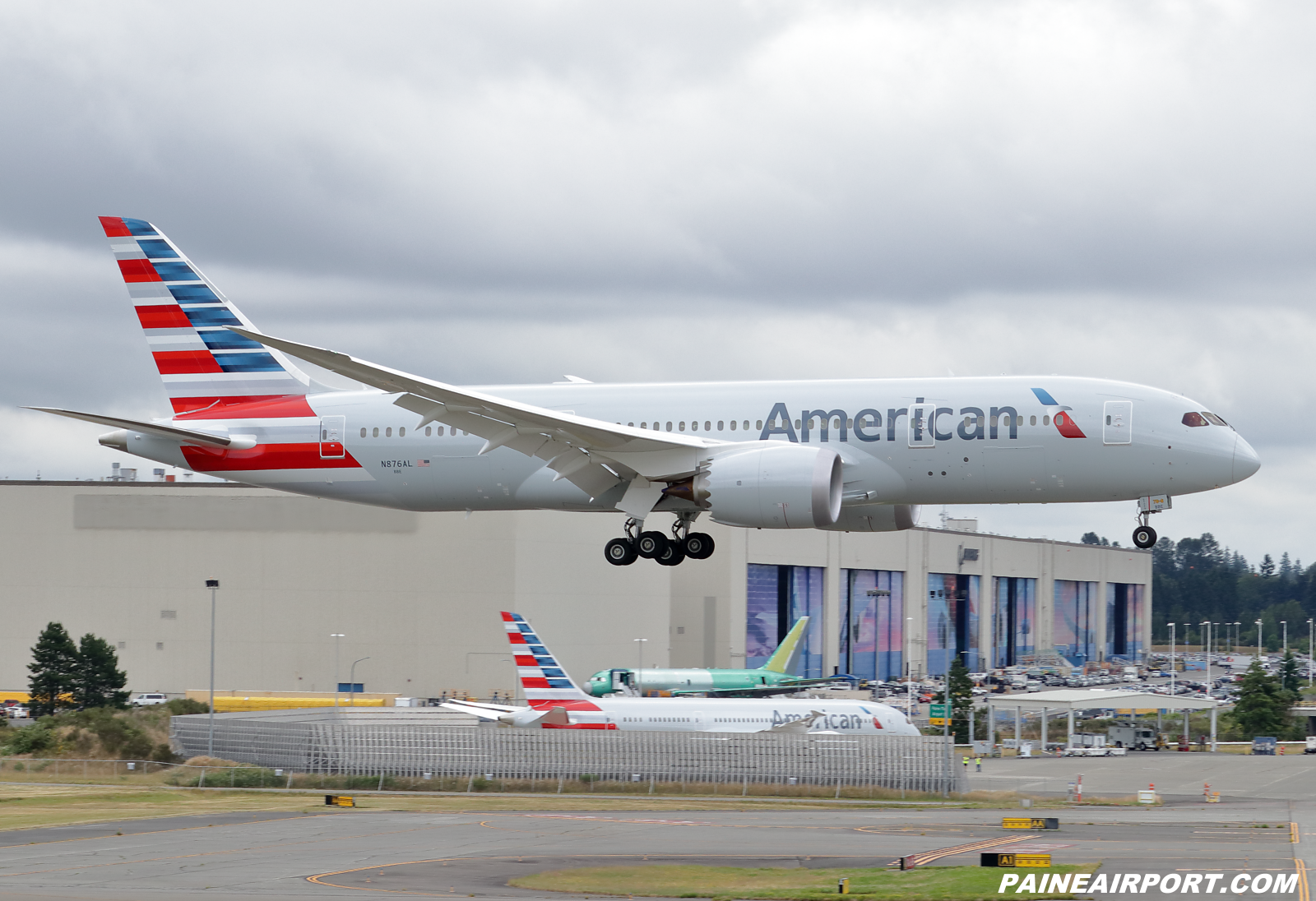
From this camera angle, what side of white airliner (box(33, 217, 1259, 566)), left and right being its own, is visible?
right
